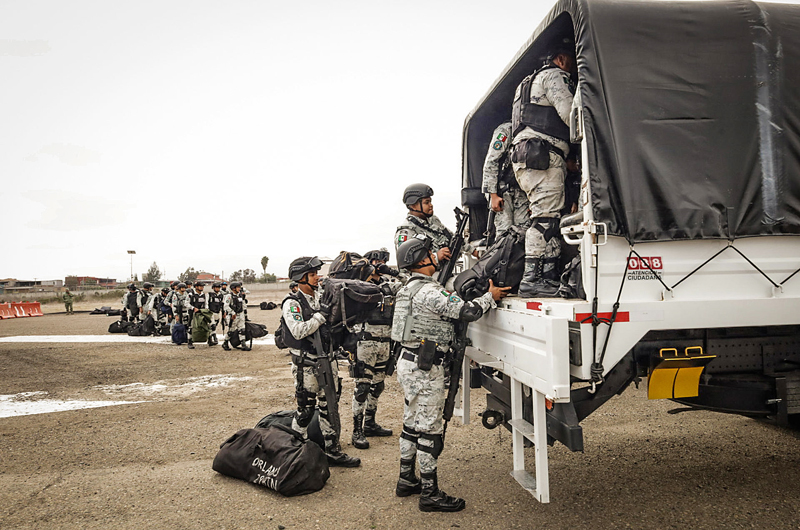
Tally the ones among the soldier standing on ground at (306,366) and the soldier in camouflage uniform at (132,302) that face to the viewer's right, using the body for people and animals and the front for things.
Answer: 1

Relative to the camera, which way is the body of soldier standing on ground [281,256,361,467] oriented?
to the viewer's right

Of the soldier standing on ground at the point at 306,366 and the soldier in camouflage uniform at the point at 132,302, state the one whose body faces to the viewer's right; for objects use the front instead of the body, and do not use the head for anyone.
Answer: the soldier standing on ground

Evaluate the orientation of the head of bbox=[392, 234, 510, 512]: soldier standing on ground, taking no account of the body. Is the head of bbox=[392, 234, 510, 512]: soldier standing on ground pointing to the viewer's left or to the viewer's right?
to the viewer's right

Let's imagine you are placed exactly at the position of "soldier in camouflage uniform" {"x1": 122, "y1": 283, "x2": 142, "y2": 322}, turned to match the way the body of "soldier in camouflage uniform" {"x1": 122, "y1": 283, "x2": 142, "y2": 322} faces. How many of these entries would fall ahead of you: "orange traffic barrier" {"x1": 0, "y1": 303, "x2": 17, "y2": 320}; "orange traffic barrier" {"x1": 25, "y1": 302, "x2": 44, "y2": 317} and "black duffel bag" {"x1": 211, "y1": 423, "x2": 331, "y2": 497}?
1

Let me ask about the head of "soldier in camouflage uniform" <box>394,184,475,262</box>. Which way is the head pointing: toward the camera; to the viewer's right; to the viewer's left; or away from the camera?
to the viewer's right

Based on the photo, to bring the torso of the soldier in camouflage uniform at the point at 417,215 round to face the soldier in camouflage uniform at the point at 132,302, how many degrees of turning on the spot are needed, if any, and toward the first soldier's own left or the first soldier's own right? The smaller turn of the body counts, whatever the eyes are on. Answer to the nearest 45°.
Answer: approximately 180°

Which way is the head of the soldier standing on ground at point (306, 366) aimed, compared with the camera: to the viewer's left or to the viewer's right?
to the viewer's right

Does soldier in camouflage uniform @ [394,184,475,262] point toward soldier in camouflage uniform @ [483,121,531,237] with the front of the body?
yes

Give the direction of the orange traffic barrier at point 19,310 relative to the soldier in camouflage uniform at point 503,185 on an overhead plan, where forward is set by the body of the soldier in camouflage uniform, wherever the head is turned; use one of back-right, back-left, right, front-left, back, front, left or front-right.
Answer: back

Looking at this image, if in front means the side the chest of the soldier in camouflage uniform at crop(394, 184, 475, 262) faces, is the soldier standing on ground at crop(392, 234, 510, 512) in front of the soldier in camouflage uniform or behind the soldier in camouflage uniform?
in front
